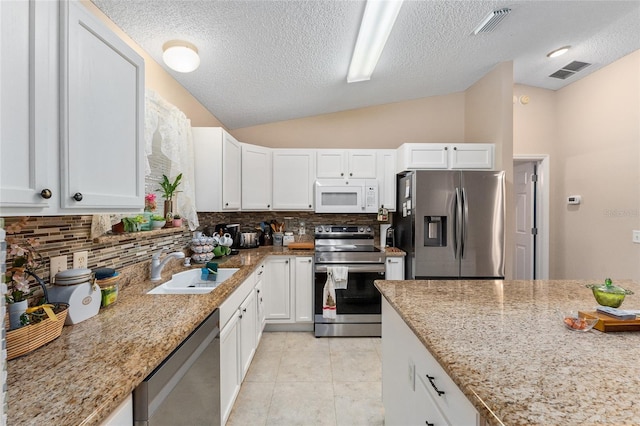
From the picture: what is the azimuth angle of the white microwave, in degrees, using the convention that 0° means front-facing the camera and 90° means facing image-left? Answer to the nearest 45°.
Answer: approximately 0°

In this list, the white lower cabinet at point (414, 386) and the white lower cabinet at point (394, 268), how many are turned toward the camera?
1

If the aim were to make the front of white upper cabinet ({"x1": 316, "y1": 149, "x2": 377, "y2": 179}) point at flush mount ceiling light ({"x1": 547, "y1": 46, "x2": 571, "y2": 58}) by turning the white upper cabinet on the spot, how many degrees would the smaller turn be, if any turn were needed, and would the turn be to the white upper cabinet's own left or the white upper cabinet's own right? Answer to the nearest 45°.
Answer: approximately 90° to the white upper cabinet's own left

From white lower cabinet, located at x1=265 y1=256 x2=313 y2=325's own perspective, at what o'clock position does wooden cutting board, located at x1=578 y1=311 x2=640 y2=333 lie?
The wooden cutting board is roughly at 11 o'clock from the white lower cabinet.

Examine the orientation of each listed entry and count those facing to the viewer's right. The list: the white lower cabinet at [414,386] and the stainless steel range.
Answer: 0

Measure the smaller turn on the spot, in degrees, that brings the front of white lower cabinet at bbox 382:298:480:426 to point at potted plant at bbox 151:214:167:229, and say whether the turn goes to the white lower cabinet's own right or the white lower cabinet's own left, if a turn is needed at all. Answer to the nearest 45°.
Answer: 0° — it already faces it

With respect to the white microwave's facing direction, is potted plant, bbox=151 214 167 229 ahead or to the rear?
ahead

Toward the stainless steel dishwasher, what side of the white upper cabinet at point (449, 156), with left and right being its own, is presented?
front

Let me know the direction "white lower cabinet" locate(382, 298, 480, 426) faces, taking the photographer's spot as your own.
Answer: facing to the left of the viewer

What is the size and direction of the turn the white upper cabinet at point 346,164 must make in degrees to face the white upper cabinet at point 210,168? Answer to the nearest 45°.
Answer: approximately 45° to its right

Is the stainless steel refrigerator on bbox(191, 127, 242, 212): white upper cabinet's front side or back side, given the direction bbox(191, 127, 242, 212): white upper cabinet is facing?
on the front side

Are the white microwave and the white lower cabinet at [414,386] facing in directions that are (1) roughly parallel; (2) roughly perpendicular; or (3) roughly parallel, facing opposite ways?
roughly perpendicular
